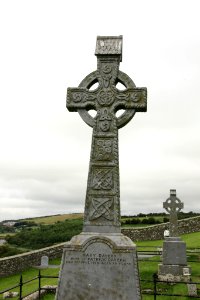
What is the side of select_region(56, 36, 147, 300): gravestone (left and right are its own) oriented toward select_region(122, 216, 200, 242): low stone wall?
back

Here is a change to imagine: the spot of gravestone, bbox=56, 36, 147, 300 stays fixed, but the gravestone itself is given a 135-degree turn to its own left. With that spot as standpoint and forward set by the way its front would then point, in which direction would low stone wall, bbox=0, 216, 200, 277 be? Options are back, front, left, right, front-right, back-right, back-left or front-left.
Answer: front-left

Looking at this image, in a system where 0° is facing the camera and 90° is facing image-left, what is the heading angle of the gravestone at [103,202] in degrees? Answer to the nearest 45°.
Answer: approximately 0°
